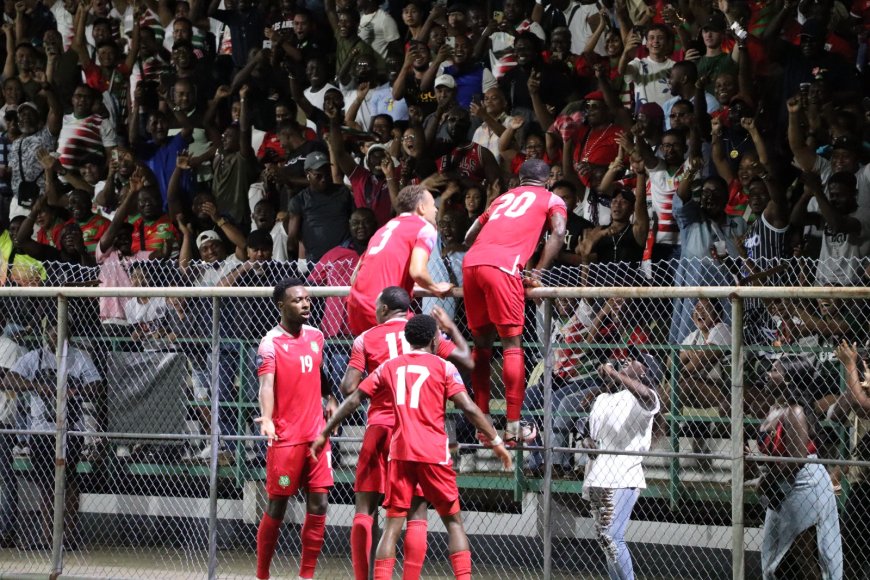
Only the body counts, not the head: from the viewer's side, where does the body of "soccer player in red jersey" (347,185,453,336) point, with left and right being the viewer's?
facing away from the viewer and to the right of the viewer

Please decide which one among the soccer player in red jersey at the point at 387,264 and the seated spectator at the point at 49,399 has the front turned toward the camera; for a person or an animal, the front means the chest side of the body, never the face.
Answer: the seated spectator

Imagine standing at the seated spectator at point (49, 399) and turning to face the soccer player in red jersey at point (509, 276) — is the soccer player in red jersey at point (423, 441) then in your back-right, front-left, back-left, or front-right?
front-right

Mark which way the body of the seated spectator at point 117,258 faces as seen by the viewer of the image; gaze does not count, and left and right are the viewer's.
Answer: facing the viewer and to the right of the viewer

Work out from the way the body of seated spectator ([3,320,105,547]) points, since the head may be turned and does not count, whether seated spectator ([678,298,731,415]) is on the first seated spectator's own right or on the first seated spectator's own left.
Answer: on the first seated spectator's own left

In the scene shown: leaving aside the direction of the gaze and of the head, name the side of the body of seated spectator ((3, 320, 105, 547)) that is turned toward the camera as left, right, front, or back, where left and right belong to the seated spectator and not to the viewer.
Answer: front

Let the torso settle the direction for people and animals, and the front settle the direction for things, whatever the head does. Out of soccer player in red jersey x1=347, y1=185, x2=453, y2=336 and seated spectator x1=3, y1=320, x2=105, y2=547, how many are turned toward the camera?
1

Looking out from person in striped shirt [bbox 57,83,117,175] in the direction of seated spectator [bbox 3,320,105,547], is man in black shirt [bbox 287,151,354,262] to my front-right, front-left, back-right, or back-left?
front-left

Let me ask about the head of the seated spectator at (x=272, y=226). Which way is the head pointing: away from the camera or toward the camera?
toward the camera

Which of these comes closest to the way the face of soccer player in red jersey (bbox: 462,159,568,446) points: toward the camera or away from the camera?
away from the camera

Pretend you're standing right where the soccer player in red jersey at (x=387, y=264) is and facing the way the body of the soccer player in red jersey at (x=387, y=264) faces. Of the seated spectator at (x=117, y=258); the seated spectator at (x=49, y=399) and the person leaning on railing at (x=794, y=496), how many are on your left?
2

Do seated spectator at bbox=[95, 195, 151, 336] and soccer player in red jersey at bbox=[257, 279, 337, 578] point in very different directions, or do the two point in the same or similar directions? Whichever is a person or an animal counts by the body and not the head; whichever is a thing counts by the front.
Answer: same or similar directions

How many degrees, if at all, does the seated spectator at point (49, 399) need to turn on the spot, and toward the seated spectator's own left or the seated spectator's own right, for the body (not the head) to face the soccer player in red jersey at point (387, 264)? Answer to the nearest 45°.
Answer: approximately 45° to the seated spectator's own left

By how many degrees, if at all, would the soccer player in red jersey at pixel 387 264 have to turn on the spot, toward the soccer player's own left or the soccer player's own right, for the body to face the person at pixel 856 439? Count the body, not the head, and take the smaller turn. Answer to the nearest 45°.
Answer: approximately 45° to the soccer player's own right

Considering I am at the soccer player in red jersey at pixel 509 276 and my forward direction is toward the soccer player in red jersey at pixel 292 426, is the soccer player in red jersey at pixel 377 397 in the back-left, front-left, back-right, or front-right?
front-left
